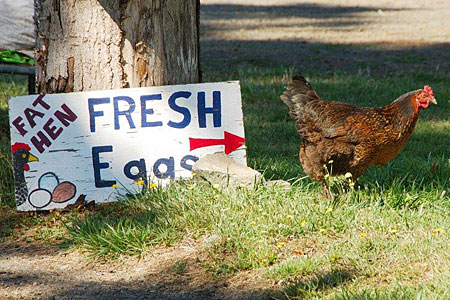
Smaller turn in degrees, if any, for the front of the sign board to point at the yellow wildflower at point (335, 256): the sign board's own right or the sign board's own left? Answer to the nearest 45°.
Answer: approximately 45° to the sign board's own left

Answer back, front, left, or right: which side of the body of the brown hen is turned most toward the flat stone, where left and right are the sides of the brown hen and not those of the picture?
back

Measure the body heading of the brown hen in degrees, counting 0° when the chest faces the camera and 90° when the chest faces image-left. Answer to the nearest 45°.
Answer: approximately 270°

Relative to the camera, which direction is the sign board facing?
toward the camera

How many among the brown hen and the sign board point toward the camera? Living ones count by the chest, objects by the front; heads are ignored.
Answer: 1

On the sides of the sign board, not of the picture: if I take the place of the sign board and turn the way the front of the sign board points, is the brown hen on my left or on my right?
on my left
